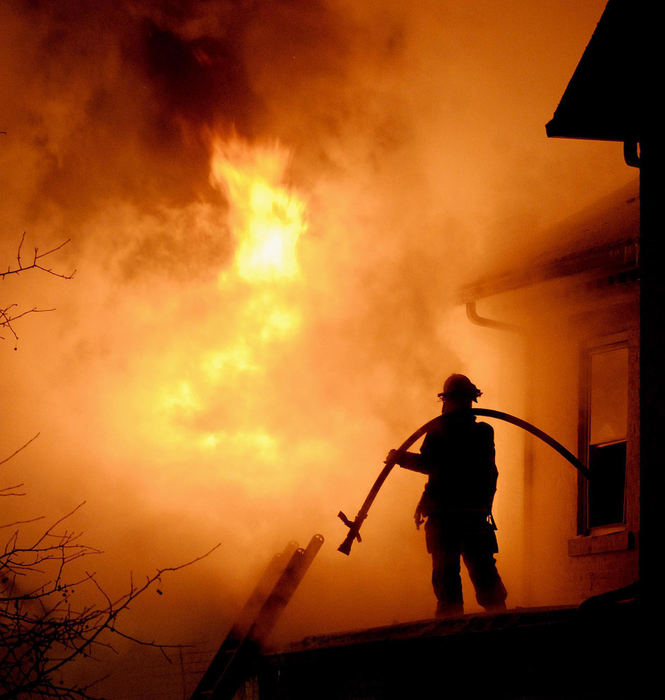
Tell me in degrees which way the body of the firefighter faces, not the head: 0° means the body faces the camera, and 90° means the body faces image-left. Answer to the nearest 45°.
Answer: approximately 135°

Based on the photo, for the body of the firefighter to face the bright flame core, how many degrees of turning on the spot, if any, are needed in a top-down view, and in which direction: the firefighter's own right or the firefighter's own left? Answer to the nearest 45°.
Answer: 0° — they already face it

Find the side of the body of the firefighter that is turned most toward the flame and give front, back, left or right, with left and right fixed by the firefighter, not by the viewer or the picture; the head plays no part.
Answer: front
